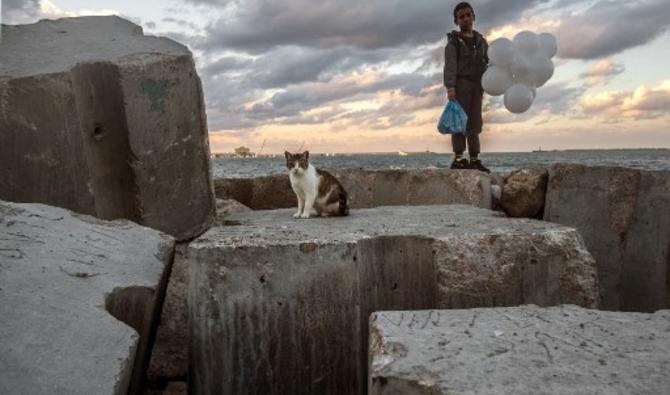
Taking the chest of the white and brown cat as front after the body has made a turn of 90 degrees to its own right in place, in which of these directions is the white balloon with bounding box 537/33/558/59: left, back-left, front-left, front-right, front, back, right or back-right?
right

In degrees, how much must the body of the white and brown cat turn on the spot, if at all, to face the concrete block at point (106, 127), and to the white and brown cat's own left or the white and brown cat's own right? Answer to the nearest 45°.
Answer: approximately 45° to the white and brown cat's own right

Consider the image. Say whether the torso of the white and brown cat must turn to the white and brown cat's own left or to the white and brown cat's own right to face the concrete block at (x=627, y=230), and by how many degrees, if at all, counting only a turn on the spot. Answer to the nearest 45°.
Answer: approximately 135° to the white and brown cat's own left

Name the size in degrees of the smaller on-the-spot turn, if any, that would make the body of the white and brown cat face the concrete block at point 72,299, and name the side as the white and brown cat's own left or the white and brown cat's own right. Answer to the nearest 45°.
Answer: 0° — it already faces it

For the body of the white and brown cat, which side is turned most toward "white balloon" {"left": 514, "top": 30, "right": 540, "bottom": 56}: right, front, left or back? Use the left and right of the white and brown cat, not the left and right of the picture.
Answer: back

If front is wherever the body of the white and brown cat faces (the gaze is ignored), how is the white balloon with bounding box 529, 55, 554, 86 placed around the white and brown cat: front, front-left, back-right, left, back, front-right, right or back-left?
back

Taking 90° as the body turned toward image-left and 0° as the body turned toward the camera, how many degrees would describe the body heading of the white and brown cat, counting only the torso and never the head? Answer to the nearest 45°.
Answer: approximately 45°

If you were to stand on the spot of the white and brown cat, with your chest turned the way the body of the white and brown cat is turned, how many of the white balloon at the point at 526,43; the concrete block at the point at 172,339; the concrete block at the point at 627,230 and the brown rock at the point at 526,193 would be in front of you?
1

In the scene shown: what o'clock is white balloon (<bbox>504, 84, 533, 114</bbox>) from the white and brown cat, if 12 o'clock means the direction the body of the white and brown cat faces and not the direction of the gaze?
The white balloon is roughly at 6 o'clock from the white and brown cat.

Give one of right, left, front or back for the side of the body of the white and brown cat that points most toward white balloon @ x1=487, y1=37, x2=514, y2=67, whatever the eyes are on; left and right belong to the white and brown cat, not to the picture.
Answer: back

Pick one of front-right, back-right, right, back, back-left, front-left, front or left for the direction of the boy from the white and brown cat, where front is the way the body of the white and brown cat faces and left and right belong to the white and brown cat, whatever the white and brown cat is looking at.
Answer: back

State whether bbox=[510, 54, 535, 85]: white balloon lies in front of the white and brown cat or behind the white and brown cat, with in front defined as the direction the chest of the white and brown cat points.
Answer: behind
